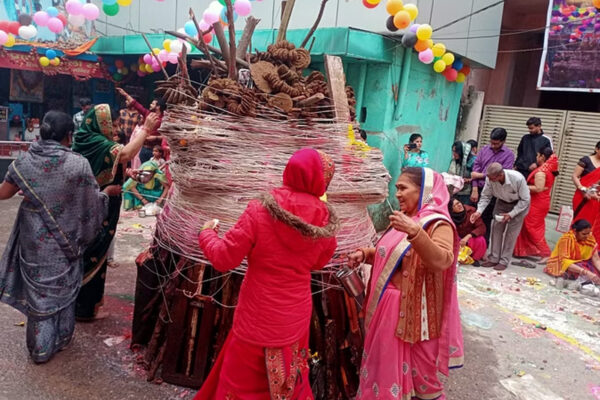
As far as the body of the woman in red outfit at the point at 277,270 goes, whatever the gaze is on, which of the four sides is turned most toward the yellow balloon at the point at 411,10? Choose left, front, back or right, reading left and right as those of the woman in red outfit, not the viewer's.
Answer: front

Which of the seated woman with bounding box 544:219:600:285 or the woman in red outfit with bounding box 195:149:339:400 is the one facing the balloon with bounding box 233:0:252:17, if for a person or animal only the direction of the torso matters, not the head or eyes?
the woman in red outfit

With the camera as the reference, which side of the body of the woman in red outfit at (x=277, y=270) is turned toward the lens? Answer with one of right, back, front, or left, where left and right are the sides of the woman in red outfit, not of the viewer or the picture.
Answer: back

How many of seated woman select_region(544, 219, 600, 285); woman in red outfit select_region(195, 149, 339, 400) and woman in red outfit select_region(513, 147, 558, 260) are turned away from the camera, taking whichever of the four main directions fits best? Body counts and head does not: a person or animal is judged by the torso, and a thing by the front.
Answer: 1

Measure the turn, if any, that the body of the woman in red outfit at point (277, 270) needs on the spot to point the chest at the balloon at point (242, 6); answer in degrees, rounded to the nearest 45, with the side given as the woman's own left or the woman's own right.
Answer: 0° — they already face it

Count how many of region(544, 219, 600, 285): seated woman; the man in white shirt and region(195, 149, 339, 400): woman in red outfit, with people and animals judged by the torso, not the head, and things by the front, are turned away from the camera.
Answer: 1

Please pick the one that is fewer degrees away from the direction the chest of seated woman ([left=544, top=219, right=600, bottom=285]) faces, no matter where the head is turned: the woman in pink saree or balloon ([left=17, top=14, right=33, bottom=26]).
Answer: the woman in pink saree

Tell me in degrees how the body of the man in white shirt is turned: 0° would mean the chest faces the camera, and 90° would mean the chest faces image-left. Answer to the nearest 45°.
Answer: approximately 45°

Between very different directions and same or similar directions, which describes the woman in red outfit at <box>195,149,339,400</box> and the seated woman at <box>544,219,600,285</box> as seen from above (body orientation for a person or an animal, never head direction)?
very different directions

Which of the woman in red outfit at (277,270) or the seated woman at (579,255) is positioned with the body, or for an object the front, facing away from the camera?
the woman in red outfit
